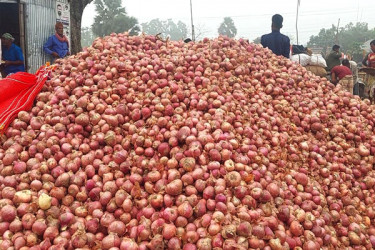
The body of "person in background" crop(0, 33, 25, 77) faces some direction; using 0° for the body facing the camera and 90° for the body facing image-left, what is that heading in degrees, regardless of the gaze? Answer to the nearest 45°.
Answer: approximately 45°

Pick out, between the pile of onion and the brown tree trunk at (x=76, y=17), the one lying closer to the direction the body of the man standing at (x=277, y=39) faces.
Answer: the brown tree trunk

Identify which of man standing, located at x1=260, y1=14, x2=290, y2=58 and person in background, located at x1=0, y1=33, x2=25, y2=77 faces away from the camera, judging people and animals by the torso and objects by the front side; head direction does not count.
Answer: the man standing

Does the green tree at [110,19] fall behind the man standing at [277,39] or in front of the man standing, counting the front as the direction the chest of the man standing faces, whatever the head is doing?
in front

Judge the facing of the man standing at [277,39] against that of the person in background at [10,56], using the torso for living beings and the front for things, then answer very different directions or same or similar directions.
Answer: very different directions

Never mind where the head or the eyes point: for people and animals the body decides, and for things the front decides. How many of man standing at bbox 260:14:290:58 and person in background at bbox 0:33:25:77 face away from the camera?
1

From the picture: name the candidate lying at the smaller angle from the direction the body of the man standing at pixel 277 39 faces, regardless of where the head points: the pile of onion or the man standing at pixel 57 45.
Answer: the man standing

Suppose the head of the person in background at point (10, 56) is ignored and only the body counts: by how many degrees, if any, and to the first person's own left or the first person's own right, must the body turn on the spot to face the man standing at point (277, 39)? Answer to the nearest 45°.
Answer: approximately 90° to the first person's own left

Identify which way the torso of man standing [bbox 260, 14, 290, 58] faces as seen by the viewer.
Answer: away from the camera
